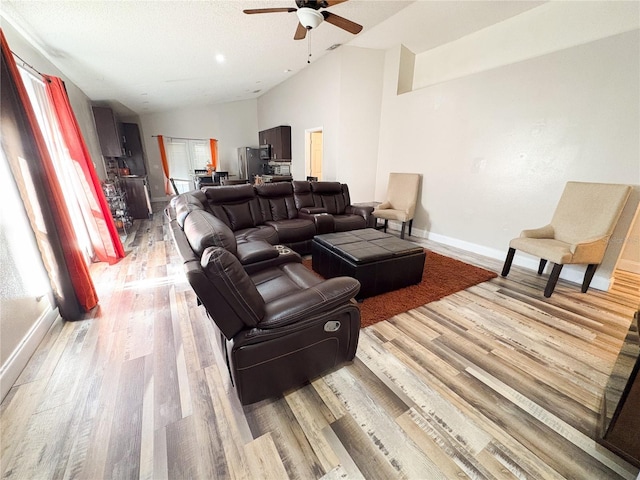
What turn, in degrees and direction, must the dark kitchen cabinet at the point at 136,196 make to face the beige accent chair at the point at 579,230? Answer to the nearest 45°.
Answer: approximately 45° to its right

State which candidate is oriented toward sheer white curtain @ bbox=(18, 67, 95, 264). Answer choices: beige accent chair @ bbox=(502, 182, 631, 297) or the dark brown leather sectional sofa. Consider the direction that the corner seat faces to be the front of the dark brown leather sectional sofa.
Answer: the beige accent chair

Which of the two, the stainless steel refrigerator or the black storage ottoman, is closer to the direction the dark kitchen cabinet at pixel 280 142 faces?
the black storage ottoman

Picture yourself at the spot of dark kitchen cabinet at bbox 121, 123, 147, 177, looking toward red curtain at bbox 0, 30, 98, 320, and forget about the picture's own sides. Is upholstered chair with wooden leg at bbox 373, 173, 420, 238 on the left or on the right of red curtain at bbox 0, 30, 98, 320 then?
left

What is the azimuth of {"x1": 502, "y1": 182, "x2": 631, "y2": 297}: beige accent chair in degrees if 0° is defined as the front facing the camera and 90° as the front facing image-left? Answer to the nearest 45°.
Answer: approximately 45°

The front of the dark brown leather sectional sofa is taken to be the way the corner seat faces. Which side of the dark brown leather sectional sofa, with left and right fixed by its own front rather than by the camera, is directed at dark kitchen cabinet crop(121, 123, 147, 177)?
back

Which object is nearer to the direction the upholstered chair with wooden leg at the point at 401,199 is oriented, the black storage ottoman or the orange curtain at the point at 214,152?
the black storage ottoman

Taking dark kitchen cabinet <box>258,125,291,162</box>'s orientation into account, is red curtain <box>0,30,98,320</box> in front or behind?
in front

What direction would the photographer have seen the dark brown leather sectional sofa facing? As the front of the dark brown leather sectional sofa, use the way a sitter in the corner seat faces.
facing the viewer and to the right of the viewer

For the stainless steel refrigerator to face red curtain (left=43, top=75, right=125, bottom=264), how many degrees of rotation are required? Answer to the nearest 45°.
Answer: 0° — it already faces it

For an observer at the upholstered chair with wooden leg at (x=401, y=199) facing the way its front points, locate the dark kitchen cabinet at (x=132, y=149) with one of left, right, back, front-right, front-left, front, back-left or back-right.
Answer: front-right

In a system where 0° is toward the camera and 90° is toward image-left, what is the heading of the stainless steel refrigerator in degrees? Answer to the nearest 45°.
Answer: approximately 45°

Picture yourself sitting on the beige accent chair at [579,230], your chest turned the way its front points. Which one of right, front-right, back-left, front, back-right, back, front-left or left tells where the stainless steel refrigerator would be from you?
front-right

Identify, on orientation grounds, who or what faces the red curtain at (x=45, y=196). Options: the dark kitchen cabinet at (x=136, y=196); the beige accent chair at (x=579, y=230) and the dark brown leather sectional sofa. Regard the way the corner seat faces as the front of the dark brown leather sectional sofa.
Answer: the beige accent chair

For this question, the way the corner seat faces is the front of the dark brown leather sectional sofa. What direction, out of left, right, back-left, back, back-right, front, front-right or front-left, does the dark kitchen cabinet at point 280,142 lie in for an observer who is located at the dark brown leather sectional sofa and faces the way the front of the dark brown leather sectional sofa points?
back-left

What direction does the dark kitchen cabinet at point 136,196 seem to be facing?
to the viewer's right

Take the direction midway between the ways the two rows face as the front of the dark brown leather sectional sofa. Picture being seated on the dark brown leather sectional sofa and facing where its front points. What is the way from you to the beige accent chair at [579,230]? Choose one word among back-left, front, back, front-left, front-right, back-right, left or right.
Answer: front-left
